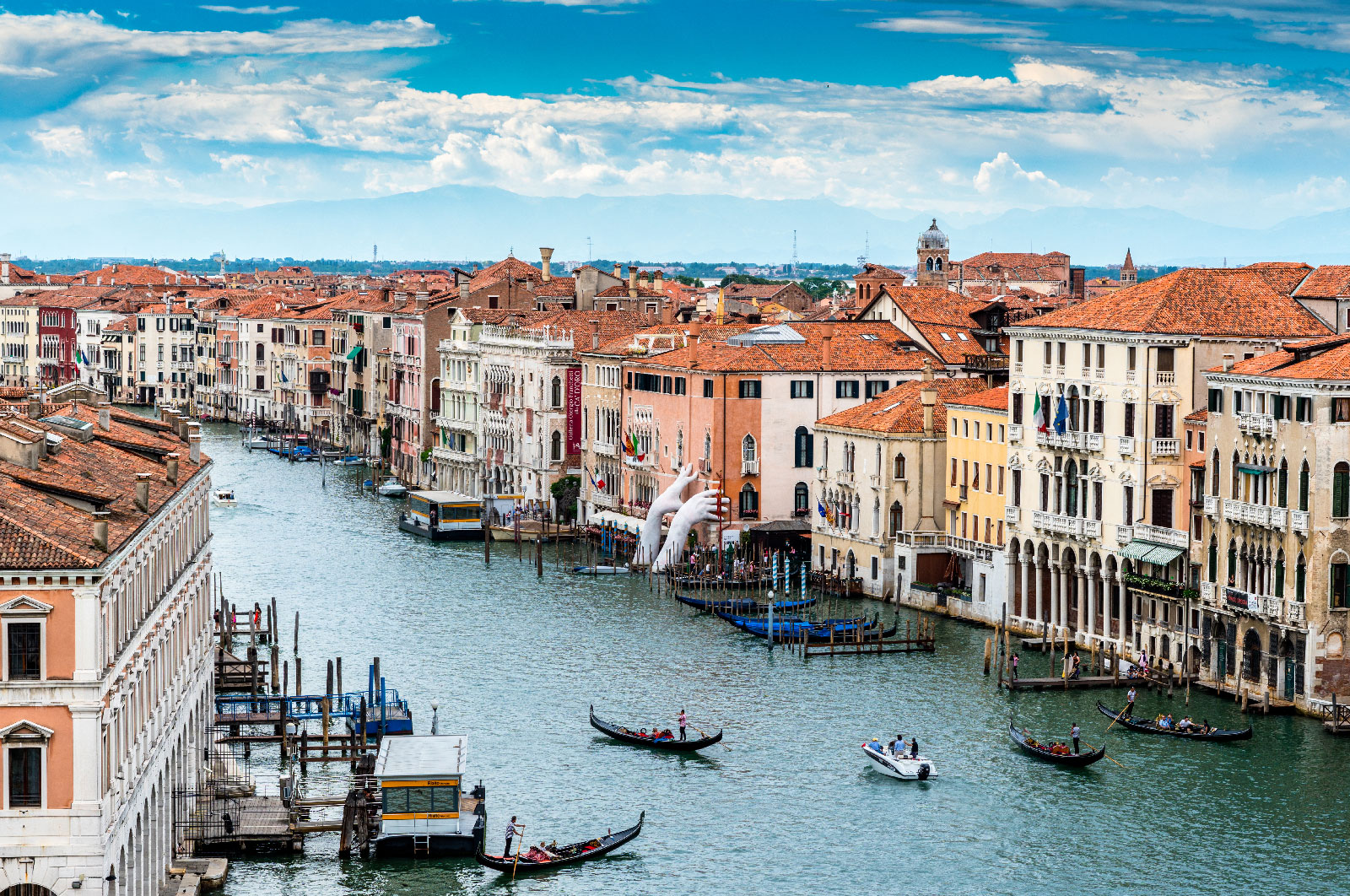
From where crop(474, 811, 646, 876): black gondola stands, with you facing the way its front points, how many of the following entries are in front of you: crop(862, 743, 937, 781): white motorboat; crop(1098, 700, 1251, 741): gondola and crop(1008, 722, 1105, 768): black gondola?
3

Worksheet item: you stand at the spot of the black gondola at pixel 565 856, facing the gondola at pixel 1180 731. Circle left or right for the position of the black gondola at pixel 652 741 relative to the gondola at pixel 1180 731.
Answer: left

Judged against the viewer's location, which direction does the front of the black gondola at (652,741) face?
facing away from the viewer and to the left of the viewer

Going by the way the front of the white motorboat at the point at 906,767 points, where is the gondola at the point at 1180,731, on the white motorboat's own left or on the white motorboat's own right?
on the white motorboat's own right

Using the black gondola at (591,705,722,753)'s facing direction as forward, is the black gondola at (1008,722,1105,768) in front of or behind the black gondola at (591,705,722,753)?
behind

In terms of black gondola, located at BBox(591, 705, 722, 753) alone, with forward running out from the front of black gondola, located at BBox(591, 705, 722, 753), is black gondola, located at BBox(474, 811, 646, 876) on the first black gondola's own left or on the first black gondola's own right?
on the first black gondola's own left

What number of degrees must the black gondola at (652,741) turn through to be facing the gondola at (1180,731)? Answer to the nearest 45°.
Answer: approximately 135° to its right

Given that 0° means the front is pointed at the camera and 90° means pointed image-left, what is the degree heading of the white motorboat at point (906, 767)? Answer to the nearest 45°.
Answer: approximately 135°

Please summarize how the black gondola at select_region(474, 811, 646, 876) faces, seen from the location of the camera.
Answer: facing away from the viewer and to the right of the viewer
